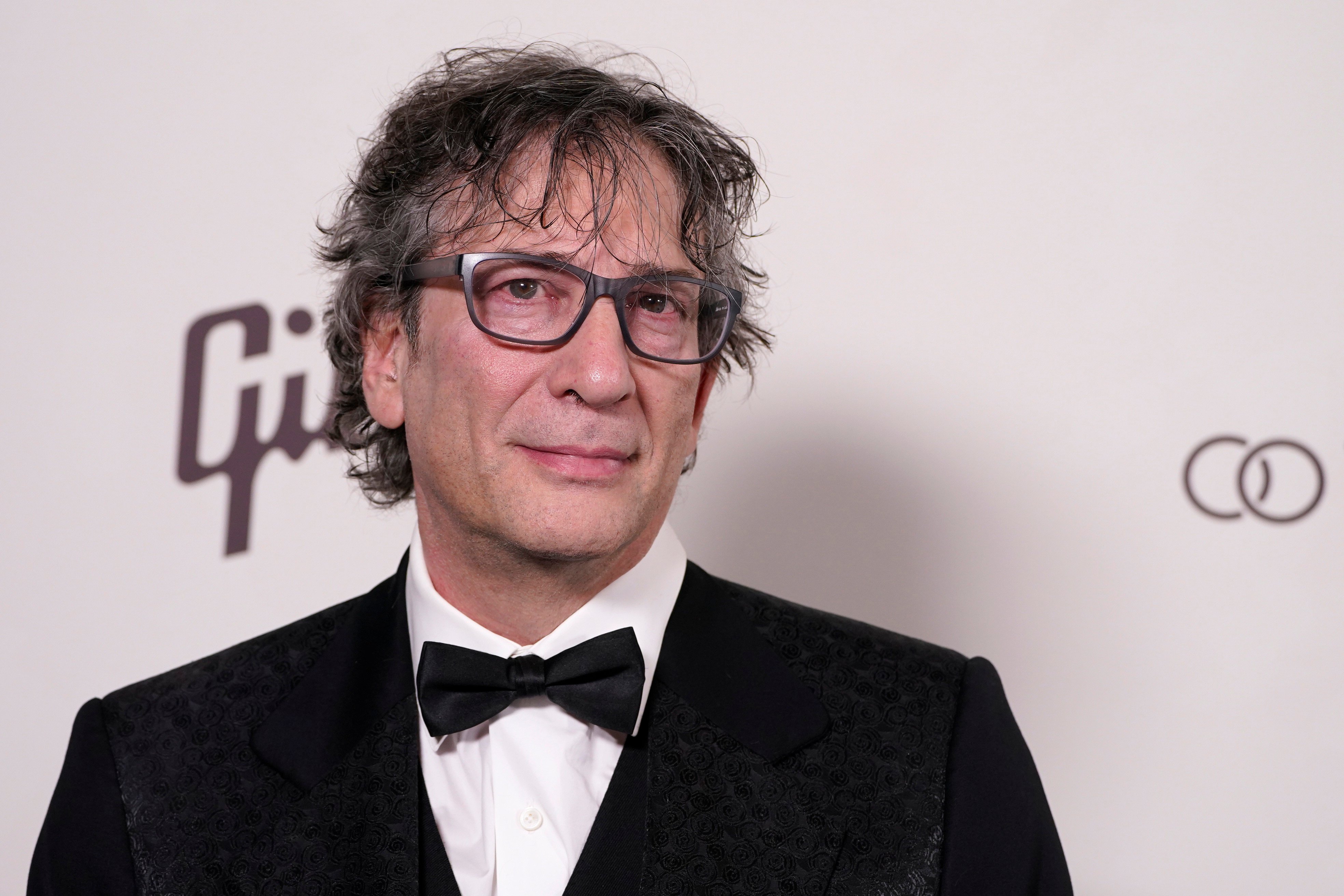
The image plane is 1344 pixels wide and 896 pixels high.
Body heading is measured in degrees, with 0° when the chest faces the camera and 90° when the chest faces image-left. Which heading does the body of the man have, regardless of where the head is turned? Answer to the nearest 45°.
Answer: approximately 0°
